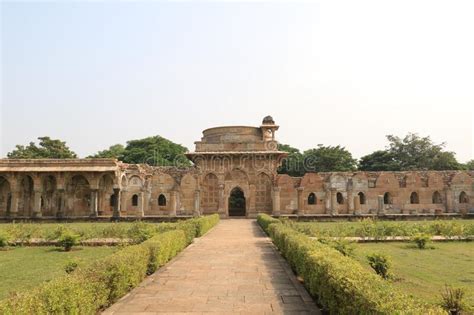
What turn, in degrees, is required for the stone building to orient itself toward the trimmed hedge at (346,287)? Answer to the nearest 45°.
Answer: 0° — it already faces it

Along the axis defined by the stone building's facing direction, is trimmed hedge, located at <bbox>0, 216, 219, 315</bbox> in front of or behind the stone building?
in front

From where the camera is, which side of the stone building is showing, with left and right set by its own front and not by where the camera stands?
front

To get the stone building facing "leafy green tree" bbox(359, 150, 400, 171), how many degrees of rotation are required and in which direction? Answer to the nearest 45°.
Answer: approximately 135° to its left

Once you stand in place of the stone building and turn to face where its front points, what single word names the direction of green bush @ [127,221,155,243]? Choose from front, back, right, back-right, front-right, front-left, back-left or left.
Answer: front

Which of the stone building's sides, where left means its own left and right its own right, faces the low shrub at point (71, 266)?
front

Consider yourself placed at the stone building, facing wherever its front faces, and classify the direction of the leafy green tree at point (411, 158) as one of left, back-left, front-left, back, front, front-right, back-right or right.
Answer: back-left

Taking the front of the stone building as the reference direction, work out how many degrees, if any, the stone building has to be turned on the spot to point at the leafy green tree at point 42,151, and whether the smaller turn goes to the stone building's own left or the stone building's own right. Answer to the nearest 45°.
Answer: approximately 135° to the stone building's own right

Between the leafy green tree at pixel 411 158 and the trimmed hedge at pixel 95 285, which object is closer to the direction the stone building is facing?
the trimmed hedge

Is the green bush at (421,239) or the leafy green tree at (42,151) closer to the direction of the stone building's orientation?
the green bush

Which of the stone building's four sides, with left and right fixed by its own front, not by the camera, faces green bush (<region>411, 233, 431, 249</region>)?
front

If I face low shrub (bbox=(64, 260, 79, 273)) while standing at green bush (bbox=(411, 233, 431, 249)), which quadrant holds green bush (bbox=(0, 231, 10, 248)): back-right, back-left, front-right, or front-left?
front-right

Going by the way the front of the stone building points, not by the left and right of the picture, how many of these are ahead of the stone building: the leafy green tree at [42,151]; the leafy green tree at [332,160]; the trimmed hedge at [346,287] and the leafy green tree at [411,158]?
1

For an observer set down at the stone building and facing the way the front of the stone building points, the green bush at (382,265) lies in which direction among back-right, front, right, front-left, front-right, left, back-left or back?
front
